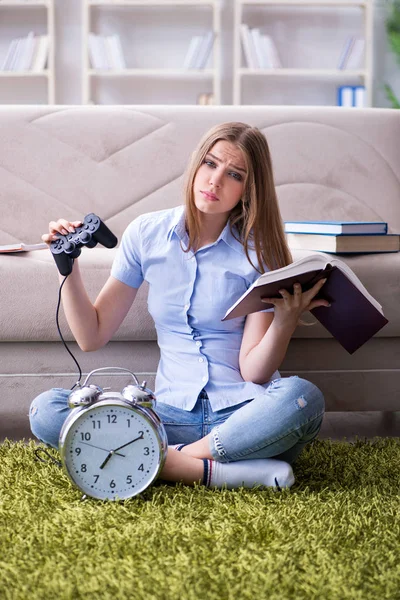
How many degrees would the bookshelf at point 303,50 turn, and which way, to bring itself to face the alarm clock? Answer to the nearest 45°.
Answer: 0° — it already faces it

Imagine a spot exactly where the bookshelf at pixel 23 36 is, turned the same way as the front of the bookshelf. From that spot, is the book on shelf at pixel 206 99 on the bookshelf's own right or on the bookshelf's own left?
on the bookshelf's own left

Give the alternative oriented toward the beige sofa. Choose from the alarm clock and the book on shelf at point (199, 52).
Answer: the book on shelf

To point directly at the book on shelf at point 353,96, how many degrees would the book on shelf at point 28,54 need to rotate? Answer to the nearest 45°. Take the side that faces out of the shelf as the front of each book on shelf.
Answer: approximately 90° to its left

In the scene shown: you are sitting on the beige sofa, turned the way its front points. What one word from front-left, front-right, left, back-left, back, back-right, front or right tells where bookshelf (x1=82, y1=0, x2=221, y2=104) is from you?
back
